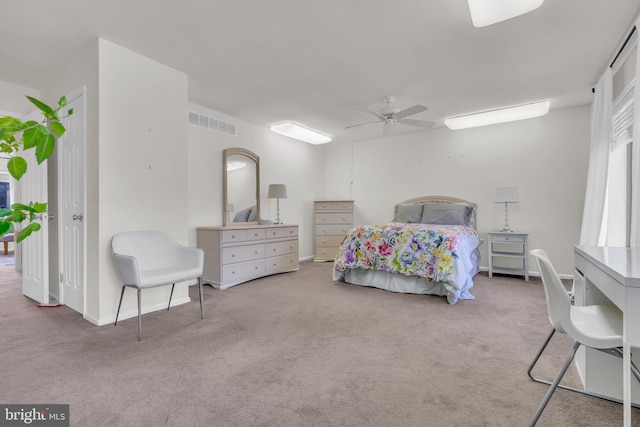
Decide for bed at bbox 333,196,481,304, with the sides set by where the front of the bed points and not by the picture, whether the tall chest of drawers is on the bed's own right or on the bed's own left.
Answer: on the bed's own right

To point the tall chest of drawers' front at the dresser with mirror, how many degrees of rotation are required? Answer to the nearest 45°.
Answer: approximately 45° to its right

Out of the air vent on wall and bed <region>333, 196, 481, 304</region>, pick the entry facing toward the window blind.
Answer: the air vent on wall

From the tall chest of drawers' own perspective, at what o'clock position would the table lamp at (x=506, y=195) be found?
The table lamp is roughly at 10 o'clock from the tall chest of drawers.

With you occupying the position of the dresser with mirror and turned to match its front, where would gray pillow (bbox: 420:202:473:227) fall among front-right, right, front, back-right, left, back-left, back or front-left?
front-left

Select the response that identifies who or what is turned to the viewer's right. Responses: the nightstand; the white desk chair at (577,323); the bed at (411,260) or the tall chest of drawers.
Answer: the white desk chair

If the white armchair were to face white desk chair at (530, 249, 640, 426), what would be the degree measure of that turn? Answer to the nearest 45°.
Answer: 0° — it already faces it

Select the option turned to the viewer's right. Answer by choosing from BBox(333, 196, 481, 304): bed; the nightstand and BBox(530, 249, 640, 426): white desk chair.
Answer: the white desk chair

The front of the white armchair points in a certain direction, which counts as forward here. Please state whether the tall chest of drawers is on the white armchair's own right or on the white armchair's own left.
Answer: on the white armchair's own left
